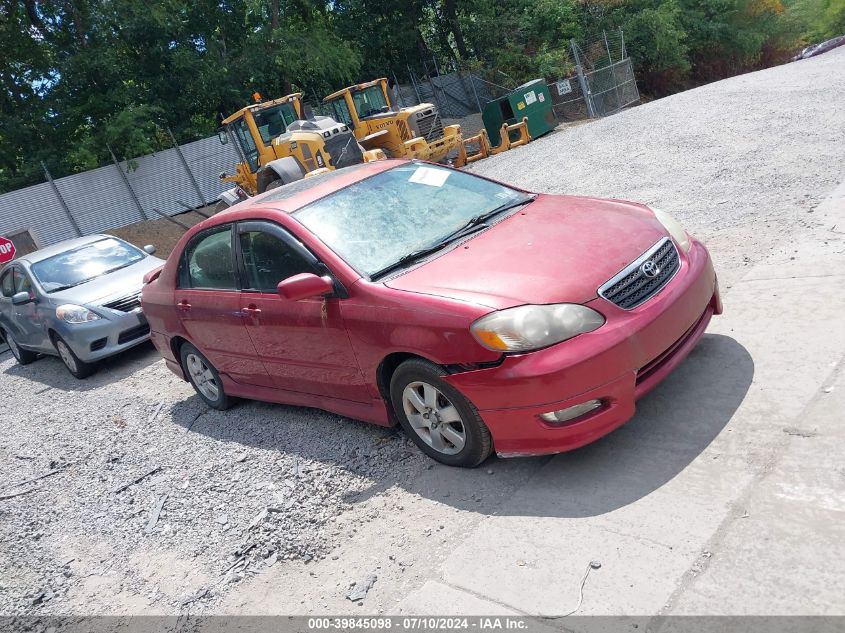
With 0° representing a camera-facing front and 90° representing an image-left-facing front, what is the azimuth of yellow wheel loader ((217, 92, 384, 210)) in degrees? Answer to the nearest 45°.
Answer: approximately 135°

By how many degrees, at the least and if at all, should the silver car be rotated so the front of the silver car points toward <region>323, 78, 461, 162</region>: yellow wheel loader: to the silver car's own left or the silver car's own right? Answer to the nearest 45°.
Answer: approximately 90° to the silver car's own left

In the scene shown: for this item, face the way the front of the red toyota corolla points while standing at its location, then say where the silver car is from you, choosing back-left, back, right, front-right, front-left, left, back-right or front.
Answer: back

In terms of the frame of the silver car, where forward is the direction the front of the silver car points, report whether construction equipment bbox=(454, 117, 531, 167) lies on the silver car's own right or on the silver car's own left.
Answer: on the silver car's own left

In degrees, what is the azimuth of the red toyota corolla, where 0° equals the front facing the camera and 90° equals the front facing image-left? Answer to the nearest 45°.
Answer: approximately 315°

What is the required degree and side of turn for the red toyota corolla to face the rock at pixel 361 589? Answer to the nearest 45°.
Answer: approximately 90° to its right

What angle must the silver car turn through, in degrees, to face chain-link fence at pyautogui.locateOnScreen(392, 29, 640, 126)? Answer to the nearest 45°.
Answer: approximately 90° to its left

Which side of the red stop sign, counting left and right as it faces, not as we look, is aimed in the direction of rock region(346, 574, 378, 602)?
front

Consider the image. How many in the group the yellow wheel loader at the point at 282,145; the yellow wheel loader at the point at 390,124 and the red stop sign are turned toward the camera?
1

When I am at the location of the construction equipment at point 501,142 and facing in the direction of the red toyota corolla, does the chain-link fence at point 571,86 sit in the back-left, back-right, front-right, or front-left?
back-left

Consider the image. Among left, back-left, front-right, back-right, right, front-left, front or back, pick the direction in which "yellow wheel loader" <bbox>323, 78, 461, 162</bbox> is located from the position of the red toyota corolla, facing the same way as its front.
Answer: back-left

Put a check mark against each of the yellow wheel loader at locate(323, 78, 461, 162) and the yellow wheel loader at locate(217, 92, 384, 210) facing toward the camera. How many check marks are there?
0

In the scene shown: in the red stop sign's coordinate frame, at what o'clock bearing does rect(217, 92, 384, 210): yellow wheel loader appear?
The yellow wheel loader is roughly at 9 o'clock from the red stop sign.
